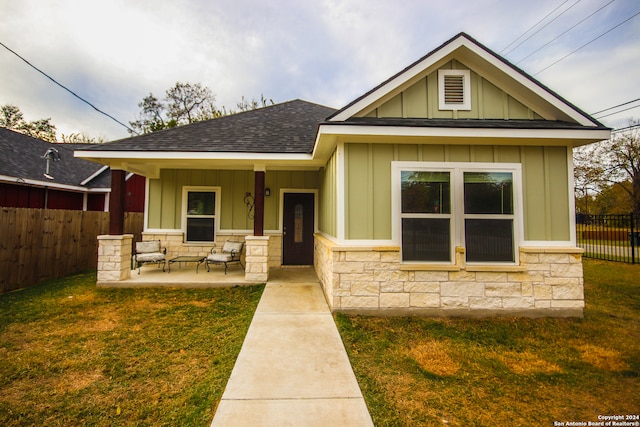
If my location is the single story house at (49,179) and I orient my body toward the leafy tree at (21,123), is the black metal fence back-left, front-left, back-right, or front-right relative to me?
back-right

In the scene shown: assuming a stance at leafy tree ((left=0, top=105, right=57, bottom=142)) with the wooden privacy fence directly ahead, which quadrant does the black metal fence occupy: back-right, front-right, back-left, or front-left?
front-left

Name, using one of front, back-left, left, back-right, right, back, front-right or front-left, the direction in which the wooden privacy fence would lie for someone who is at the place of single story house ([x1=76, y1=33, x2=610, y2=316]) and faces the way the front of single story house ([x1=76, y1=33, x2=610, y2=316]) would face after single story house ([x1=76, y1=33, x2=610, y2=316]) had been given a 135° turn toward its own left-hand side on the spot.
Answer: back-left

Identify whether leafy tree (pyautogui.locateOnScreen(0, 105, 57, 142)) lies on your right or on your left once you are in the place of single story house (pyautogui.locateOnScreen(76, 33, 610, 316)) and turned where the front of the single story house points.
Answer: on your right

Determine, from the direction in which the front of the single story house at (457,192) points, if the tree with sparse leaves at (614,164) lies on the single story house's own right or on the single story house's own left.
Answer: on the single story house's own left

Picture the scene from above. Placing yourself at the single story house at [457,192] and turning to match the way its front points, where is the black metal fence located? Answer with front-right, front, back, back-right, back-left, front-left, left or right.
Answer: back-left

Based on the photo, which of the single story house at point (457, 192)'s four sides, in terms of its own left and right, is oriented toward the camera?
front

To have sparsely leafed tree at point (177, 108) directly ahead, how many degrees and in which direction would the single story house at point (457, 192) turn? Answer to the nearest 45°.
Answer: approximately 135° to its right

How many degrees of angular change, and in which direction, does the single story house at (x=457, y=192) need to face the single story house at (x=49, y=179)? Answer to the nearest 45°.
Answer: approximately 90° to its right
